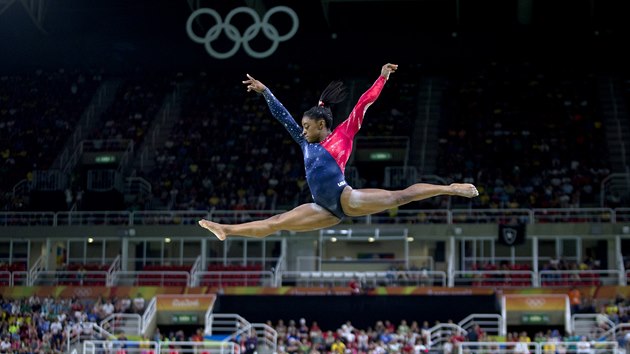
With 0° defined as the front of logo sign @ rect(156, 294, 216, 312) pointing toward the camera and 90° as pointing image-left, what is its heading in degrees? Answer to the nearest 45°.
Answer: approximately 0°

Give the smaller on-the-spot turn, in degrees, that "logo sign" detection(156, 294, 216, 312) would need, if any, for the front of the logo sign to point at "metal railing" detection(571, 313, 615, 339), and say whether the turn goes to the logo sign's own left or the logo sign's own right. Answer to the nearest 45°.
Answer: approximately 90° to the logo sign's own left

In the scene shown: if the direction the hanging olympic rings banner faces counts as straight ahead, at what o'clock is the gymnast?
The gymnast is roughly at 12 o'clock from the hanging olympic rings banner.

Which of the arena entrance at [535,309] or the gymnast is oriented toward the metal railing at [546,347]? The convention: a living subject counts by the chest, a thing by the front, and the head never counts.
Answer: the arena entrance

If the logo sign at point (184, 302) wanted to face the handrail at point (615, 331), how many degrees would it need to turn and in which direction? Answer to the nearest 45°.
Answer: approximately 45° to its left

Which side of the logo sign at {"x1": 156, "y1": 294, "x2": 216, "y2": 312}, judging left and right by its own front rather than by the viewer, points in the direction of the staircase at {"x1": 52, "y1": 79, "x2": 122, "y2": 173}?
back

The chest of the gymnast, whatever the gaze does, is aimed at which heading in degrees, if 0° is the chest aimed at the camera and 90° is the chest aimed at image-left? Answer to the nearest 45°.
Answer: approximately 45°

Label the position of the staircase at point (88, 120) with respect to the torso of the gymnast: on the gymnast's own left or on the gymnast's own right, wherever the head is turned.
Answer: on the gymnast's own right

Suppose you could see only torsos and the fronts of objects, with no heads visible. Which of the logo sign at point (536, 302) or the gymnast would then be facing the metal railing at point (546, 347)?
the logo sign
